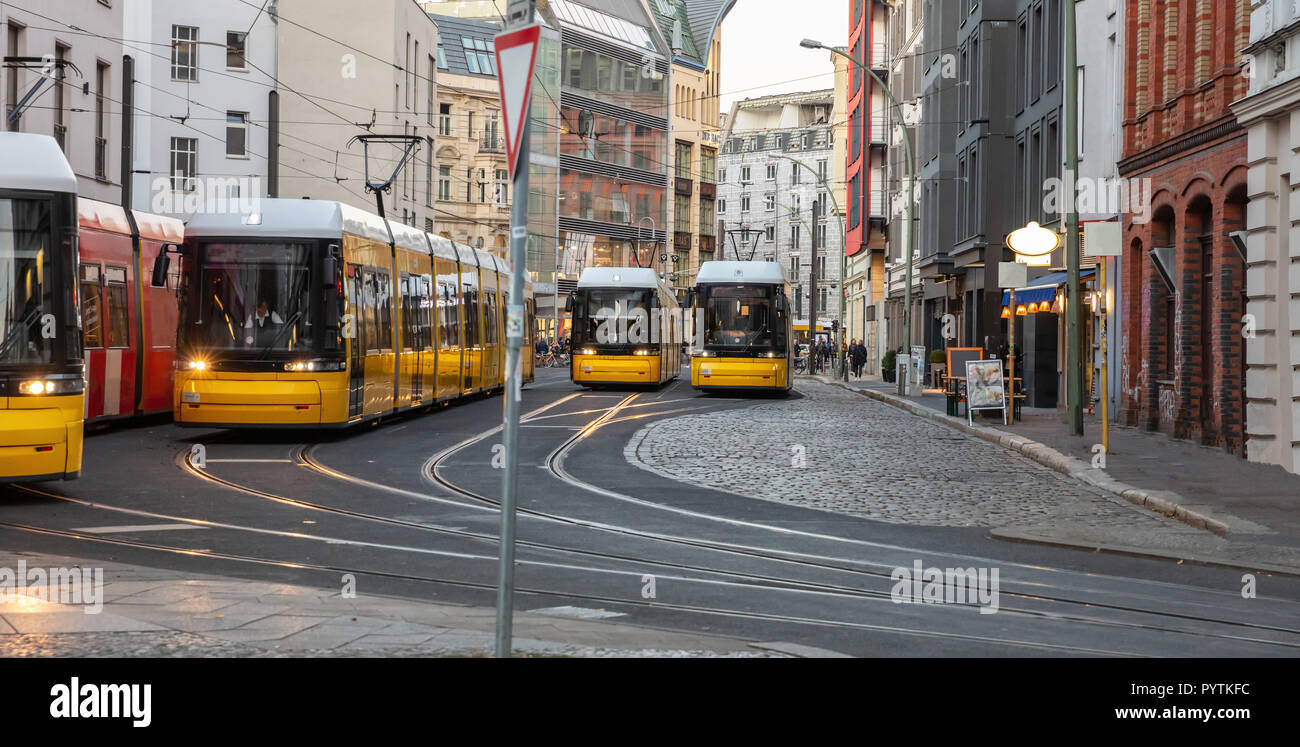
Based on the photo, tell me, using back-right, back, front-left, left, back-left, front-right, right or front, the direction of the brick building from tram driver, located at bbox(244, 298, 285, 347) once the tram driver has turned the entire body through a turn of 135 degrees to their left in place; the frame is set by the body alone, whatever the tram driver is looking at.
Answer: front-right

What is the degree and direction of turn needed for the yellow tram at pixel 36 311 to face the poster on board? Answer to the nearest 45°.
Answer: approximately 135° to its left

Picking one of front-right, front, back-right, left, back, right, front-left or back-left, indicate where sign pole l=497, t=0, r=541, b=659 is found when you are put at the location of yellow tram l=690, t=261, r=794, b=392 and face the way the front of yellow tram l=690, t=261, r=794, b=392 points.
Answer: front

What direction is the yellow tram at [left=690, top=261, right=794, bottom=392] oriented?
toward the camera

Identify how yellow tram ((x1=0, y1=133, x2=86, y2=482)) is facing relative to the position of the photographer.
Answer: facing the viewer

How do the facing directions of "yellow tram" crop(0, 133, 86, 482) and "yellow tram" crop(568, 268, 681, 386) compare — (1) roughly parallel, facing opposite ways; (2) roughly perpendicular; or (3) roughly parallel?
roughly parallel

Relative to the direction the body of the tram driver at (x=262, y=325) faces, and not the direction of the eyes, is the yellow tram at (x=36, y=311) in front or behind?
in front

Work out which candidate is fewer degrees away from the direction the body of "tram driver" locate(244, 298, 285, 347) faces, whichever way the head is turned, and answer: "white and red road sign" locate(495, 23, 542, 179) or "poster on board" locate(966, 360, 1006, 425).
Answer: the white and red road sign

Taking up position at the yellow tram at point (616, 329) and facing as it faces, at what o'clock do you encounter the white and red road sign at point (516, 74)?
The white and red road sign is roughly at 12 o'clock from the yellow tram.

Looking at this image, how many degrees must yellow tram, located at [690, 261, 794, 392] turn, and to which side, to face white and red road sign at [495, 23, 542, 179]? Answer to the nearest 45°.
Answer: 0° — it already faces it

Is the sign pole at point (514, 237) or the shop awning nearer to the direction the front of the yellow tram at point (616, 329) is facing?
the sign pole

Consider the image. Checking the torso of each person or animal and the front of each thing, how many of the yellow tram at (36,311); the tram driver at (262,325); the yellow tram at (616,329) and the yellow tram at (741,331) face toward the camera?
4

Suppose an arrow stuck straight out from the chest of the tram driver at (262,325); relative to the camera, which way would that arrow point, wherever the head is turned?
toward the camera
